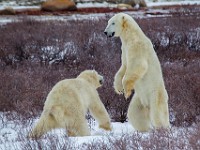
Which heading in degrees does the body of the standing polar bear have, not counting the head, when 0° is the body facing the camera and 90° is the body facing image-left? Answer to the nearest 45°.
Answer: approximately 90°
